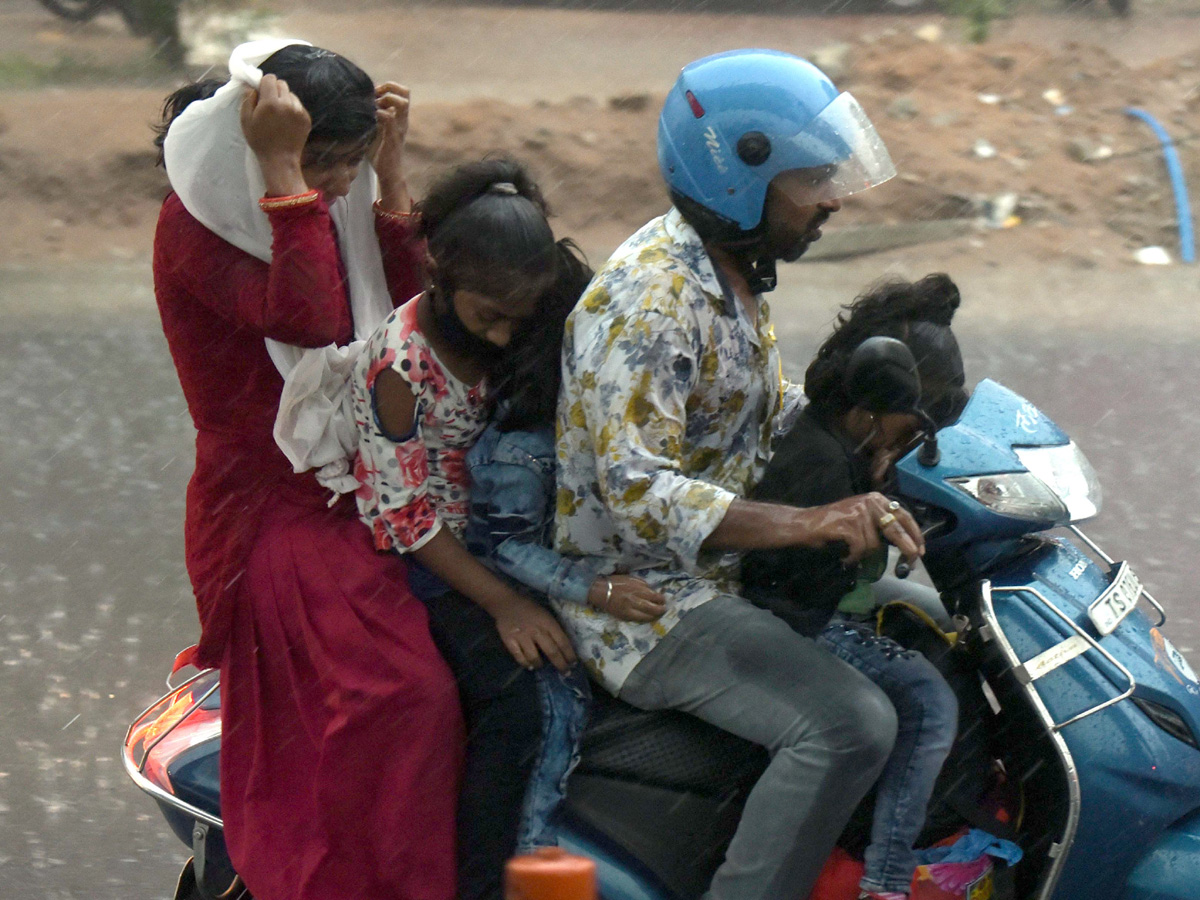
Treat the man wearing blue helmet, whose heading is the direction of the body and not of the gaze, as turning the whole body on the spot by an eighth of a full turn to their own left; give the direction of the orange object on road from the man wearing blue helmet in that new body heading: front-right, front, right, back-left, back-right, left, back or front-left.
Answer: back-right

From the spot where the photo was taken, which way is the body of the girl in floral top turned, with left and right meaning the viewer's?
facing the viewer and to the right of the viewer

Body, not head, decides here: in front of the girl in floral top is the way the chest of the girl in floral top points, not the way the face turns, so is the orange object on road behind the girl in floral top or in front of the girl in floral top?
in front

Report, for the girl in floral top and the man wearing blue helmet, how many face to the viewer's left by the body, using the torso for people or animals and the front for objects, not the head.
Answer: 0

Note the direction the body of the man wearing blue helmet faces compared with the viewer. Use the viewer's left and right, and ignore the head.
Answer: facing to the right of the viewer

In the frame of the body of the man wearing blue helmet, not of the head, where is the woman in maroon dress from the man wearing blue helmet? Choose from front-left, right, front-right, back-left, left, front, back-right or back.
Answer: back

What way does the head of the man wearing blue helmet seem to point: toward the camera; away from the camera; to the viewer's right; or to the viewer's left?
to the viewer's right
